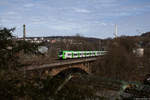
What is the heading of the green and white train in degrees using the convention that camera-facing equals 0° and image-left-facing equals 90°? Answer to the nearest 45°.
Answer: approximately 45°
